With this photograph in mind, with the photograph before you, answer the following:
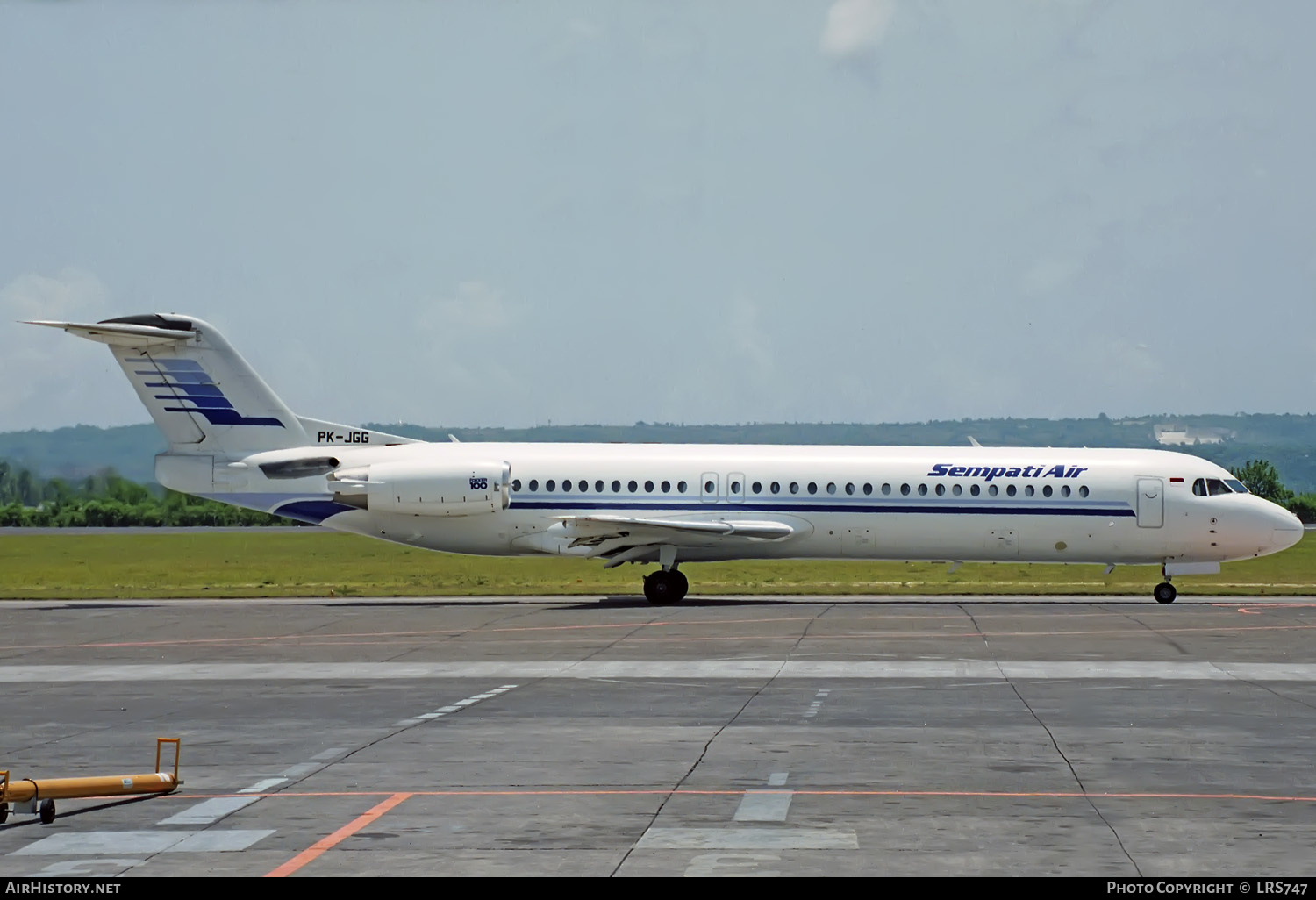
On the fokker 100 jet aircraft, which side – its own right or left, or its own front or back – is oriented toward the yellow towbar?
right

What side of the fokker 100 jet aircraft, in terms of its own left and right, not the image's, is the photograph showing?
right
